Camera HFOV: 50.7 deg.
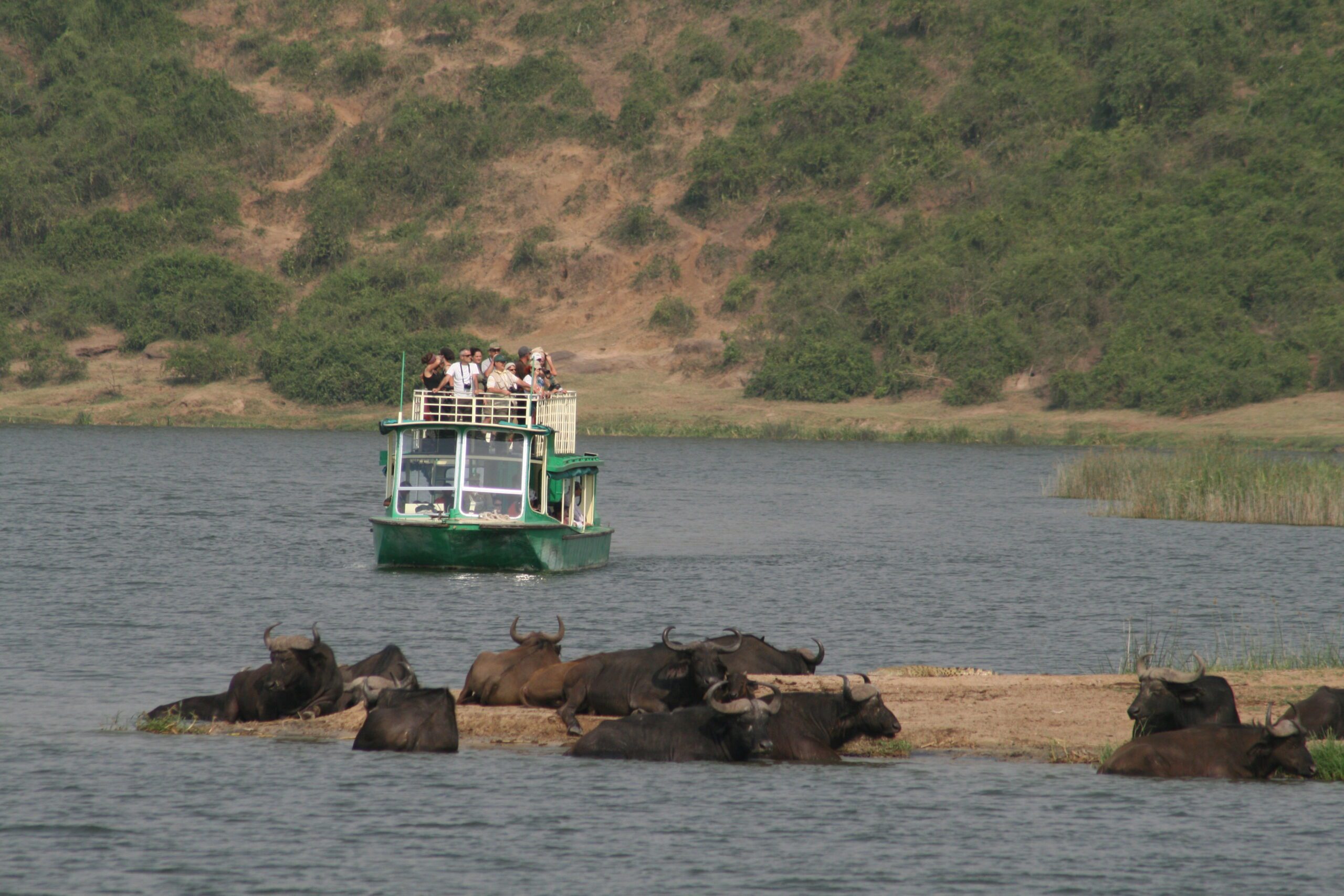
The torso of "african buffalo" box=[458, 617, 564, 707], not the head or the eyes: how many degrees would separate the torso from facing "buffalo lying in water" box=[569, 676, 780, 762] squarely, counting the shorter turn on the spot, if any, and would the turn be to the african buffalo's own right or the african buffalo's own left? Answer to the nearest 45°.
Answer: approximately 90° to the african buffalo's own right

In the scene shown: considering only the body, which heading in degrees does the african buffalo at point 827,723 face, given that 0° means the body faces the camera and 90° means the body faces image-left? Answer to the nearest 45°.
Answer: approximately 270°

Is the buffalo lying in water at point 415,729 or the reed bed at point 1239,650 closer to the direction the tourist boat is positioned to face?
the buffalo lying in water

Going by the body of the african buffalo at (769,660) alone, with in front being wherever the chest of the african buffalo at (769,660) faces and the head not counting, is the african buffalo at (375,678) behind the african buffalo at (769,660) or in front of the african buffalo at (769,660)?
behind

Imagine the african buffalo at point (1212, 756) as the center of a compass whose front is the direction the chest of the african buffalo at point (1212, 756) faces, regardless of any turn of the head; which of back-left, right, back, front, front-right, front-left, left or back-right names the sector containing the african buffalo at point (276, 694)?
back

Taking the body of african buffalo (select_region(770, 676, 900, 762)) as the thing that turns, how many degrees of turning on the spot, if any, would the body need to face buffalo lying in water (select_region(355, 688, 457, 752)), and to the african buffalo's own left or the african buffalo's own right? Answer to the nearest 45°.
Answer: approximately 180°

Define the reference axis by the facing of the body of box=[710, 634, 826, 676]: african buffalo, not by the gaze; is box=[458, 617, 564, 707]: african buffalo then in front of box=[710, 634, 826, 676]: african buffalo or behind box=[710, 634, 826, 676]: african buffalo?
behind

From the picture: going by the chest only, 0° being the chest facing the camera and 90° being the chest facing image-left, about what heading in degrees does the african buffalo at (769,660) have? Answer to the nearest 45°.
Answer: approximately 270°

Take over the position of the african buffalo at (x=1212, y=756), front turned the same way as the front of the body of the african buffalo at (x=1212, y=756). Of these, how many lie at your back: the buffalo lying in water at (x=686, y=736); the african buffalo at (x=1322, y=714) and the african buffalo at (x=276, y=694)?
2

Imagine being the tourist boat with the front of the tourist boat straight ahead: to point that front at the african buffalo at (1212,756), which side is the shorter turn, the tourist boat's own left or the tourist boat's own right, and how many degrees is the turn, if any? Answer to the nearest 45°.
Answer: approximately 45° to the tourist boat's own left

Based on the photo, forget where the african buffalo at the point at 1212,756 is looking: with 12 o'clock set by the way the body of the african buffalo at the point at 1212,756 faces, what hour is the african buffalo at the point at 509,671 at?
the african buffalo at the point at 509,671 is roughly at 6 o'clock from the african buffalo at the point at 1212,756.

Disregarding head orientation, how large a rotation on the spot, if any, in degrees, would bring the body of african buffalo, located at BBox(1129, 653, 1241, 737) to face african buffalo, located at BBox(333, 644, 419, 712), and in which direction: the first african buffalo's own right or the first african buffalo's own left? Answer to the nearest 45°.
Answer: approximately 45° to the first african buffalo's own right

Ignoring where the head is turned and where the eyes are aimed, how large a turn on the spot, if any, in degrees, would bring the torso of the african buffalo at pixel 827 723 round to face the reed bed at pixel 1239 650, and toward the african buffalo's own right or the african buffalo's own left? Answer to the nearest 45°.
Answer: approximately 45° to the african buffalo's own left

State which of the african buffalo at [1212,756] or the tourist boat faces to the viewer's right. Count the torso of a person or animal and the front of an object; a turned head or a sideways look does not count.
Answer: the african buffalo

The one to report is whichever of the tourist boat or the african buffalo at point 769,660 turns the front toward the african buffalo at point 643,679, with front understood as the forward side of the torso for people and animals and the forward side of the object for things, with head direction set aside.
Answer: the tourist boat
